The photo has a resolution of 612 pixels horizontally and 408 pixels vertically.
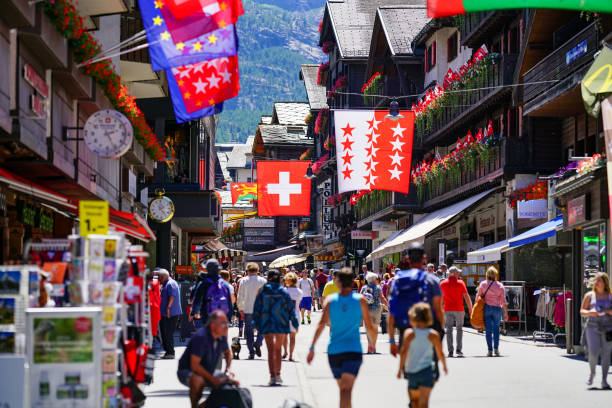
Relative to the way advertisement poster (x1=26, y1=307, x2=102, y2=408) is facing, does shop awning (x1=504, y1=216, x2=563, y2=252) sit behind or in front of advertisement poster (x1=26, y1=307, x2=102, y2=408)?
behind

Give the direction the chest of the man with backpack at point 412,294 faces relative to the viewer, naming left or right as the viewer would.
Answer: facing away from the viewer

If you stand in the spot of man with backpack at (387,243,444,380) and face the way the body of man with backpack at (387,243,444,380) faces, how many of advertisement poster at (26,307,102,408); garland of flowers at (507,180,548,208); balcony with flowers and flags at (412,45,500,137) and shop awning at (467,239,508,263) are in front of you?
3

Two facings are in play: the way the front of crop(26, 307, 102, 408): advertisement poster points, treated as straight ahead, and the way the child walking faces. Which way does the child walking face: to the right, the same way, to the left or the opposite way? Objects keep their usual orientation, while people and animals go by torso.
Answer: the opposite way

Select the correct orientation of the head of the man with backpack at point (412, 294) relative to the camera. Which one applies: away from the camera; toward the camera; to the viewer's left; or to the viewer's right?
away from the camera

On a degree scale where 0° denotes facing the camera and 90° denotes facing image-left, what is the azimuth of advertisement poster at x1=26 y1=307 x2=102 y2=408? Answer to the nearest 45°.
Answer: approximately 0°

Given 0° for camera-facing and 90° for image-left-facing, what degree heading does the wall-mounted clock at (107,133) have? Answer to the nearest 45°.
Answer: approximately 0°

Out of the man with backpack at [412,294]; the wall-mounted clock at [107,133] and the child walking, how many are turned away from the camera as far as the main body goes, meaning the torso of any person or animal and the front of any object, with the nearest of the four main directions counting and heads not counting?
2

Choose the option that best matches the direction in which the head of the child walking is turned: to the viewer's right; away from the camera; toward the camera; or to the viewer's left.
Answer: away from the camera

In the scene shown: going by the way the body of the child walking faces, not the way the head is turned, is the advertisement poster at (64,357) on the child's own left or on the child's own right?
on the child's own left
